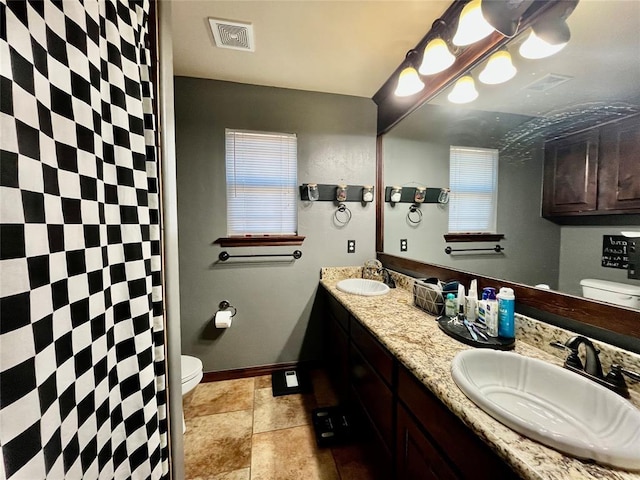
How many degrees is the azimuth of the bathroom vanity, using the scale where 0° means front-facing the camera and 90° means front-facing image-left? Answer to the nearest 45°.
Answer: approximately 45°

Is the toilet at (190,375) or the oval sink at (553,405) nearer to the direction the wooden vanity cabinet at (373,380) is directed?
the toilet

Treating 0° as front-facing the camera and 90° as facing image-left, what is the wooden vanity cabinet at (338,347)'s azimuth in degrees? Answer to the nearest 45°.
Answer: approximately 90°

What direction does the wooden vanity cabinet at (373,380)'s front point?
to the viewer's left

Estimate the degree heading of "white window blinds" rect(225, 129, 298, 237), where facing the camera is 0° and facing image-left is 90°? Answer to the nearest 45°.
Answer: approximately 0°
